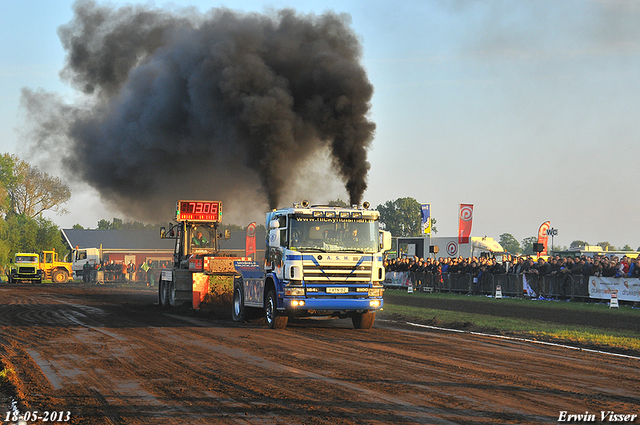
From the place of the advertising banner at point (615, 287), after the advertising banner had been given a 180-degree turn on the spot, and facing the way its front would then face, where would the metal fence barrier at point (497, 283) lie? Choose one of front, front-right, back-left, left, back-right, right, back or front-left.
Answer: left

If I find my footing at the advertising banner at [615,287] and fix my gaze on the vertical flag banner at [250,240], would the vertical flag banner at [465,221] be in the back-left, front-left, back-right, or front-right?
front-right

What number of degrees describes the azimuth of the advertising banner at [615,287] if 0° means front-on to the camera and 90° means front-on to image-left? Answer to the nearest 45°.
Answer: approximately 45°

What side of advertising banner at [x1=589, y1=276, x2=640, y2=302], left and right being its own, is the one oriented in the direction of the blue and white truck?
front

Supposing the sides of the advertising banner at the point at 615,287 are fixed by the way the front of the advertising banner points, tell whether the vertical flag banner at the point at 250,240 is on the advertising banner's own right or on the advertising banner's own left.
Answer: on the advertising banner's own right

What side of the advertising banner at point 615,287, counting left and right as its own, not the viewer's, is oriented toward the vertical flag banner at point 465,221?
right

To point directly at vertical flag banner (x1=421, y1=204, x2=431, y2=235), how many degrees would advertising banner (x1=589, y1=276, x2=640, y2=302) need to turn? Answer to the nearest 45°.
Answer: approximately 90° to its right
